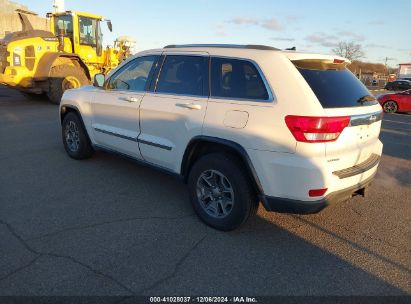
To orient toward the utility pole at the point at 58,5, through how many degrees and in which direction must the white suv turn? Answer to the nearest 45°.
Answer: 0° — it already faces it

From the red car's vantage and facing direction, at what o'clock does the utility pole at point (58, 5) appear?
The utility pole is roughly at 12 o'clock from the red car.

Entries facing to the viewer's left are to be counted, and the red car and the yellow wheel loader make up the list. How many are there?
1

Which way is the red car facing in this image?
to the viewer's left

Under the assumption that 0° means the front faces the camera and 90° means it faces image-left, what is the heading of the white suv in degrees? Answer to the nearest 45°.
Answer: approximately 135°

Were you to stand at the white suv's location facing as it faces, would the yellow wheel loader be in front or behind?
in front

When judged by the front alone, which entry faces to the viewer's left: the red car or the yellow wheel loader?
the red car

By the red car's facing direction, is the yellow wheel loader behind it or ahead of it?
ahead

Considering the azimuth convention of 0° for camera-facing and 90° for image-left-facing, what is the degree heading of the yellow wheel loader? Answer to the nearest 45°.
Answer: approximately 225°
